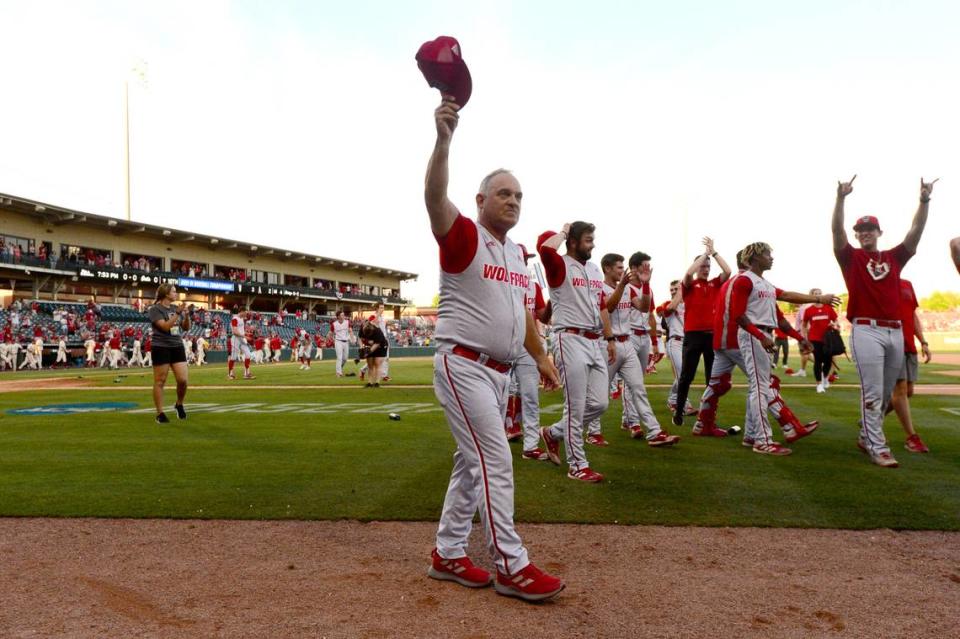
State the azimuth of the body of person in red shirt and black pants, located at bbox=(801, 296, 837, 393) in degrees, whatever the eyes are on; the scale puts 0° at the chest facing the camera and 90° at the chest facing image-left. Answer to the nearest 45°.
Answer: approximately 0°

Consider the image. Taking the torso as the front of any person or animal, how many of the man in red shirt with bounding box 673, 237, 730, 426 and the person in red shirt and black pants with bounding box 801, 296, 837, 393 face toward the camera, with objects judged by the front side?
2

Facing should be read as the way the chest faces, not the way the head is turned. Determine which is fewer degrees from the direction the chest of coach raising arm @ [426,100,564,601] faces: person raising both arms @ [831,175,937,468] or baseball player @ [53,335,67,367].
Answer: the person raising both arms

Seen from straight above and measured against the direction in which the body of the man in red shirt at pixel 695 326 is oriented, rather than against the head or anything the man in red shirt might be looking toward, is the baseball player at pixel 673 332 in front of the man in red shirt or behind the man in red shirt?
behind

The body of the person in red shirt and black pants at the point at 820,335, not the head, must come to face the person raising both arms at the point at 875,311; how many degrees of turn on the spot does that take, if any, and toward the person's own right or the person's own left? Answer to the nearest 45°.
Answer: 0° — they already face them
